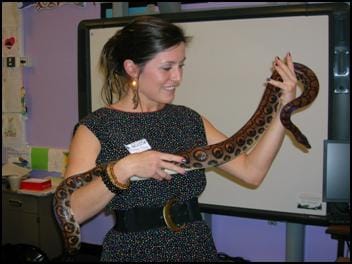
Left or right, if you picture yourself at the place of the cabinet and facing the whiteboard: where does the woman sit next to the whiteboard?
right

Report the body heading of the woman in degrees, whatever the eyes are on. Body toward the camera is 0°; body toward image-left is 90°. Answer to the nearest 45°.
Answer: approximately 315°

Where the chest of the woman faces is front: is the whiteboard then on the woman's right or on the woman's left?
on the woman's left

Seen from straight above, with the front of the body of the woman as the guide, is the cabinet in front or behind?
behind
